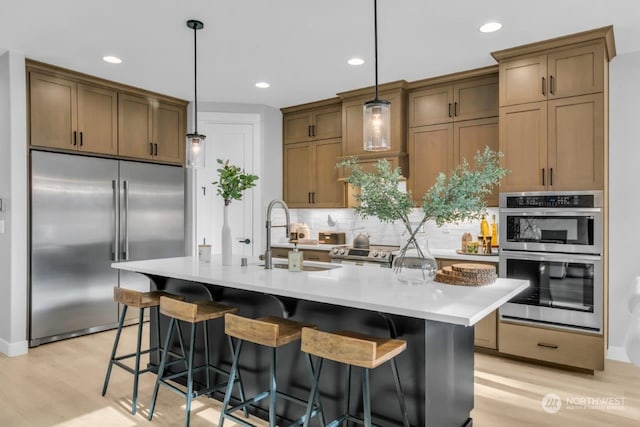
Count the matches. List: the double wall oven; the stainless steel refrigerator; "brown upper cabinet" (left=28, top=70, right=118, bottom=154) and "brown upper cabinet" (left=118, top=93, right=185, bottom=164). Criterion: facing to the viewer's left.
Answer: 0

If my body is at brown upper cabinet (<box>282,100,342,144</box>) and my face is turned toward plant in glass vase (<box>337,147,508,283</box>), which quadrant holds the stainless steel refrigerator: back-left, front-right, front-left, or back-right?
front-right

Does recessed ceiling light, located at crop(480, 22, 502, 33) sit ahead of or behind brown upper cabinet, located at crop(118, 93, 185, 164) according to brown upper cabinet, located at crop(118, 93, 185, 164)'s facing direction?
ahead

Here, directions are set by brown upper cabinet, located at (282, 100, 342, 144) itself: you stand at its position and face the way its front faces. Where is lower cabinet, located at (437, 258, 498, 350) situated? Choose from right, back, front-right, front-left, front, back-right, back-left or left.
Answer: left

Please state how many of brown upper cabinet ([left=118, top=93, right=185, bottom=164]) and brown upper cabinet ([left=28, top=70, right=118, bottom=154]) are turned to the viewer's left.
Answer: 0

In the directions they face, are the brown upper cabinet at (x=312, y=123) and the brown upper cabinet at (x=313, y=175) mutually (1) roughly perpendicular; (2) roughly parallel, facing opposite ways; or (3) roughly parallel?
roughly parallel

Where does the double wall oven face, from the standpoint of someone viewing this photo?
facing the viewer

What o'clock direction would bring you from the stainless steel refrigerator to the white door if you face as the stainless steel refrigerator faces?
The white door is roughly at 10 o'clock from the stainless steel refrigerator.

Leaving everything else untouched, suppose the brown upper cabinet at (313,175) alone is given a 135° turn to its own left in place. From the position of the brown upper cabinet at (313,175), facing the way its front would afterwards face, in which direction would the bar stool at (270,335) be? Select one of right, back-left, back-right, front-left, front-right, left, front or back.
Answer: right

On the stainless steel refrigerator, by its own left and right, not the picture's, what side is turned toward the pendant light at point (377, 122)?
front

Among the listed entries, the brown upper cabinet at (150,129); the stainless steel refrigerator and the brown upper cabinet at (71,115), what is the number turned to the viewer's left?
0

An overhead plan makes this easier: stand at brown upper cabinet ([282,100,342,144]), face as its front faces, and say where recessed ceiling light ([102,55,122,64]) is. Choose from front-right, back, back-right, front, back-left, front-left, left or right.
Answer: front

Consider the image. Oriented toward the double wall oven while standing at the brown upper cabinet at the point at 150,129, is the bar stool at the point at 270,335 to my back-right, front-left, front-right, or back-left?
front-right

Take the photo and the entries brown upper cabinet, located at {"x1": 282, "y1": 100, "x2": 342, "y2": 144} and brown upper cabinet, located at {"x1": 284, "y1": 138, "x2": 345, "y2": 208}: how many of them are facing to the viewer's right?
0

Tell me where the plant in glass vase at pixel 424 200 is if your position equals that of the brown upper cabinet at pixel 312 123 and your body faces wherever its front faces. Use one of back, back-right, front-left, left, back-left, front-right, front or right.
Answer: front-left

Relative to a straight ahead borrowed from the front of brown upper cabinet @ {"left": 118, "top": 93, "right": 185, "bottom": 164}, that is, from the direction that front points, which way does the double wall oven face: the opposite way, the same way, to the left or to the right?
to the right

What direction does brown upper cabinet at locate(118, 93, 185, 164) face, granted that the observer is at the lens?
facing the viewer and to the right of the viewer
